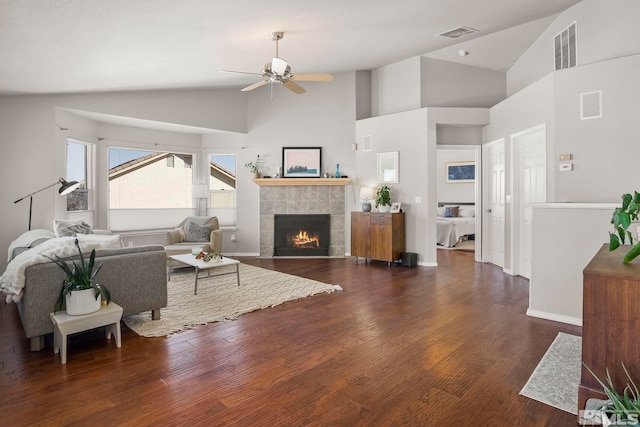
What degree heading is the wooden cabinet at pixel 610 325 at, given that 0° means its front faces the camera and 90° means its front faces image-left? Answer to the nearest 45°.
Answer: approximately 90°

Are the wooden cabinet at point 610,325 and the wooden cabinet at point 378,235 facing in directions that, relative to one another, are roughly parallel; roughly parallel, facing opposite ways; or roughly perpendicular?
roughly perpendicular

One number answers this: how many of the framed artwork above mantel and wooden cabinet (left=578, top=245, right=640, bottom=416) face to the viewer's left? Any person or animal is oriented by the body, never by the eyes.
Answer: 1

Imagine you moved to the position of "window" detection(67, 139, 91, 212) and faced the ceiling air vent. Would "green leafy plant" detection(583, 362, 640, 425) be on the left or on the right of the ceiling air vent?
right

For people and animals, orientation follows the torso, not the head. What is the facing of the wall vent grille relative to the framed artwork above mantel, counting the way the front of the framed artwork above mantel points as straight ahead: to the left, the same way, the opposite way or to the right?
to the right

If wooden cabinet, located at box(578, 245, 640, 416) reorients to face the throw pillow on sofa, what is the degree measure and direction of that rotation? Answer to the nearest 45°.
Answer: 0° — it already faces it

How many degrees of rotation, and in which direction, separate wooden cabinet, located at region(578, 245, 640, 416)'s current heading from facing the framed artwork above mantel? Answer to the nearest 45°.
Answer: approximately 45° to its right
